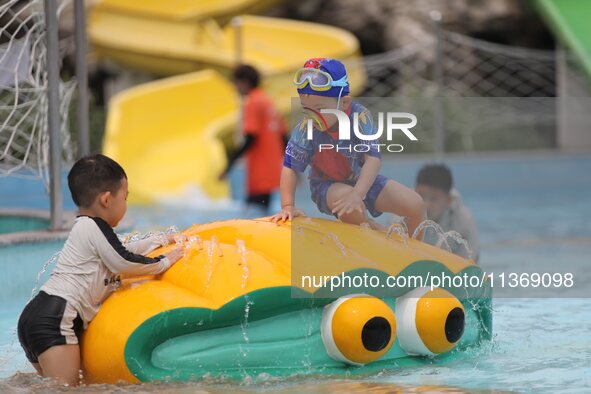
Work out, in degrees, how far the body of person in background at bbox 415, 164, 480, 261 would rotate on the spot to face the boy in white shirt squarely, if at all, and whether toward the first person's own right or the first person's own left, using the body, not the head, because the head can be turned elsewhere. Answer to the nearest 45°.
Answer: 0° — they already face them

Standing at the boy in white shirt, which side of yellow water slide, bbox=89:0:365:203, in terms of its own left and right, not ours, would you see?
front

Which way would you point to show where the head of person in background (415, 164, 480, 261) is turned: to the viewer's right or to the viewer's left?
to the viewer's left

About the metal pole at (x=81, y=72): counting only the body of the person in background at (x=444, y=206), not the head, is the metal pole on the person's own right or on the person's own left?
on the person's own right

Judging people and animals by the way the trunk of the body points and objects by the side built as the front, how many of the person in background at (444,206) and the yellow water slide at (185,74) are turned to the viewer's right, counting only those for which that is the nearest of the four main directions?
0

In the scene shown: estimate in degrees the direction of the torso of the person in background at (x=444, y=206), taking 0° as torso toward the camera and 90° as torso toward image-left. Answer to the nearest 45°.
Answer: approximately 45°

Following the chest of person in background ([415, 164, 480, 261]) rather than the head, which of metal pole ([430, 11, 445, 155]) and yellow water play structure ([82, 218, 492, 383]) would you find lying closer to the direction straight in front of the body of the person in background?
the yellow water play structure

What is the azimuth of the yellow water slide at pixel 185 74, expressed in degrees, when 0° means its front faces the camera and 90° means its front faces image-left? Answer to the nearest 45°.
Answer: approximately 0°

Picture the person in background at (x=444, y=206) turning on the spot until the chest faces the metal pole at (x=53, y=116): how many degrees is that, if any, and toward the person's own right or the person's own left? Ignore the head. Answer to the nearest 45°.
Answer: approximately 45° to the person's own right

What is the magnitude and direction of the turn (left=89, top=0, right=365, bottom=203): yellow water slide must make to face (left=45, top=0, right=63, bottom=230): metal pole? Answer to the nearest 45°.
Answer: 0° — it already faces it
